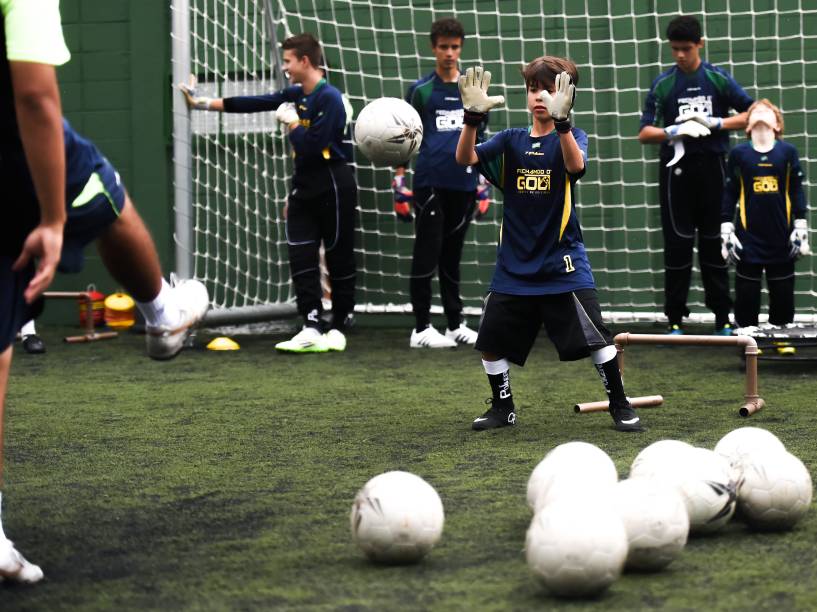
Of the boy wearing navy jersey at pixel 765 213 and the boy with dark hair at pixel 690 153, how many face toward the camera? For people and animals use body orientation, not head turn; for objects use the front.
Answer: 2

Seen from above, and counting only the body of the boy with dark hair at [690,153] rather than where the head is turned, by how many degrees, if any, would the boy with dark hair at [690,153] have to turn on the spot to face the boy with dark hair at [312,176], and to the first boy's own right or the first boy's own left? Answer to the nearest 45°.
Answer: approximately 90° to the first boy's own right

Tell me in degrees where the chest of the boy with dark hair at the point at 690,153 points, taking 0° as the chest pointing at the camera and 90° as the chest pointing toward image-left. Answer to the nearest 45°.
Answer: approximately 0°

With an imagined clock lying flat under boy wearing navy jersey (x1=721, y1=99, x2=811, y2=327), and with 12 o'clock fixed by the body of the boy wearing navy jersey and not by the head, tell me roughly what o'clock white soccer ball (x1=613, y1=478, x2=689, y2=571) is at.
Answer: The white soccer ball is roughly at 12 o'clock from the boy wearing navy jersey.

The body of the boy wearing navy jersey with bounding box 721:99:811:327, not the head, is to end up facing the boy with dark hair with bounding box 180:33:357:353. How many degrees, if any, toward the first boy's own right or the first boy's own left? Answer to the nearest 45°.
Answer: approximately 90° to the first boy's own right

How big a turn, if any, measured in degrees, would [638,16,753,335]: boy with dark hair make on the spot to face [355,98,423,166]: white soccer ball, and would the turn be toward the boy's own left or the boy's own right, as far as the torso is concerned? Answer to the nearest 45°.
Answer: approximately 45° to the boy's own right

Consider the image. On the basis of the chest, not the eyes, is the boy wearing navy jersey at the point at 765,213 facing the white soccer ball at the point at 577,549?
yes

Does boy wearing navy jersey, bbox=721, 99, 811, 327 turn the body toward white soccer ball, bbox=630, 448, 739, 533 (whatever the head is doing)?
yes

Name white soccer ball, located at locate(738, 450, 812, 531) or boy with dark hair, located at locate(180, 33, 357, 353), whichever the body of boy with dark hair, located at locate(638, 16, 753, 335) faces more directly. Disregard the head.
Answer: the white soccer ball

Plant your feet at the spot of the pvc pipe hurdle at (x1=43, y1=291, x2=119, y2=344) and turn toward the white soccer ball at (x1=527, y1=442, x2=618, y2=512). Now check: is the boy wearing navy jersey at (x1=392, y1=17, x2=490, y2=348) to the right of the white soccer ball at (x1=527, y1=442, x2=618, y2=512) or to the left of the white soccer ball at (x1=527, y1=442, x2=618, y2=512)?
left

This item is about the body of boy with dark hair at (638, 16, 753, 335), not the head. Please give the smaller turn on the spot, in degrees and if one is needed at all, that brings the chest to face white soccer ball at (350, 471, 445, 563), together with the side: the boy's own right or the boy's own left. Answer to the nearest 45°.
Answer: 0° — they already face it

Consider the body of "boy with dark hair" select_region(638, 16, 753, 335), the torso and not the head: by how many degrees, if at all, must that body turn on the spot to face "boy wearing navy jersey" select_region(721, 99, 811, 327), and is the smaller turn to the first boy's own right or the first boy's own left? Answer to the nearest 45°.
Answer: approximately 45° to the first boy's own left
